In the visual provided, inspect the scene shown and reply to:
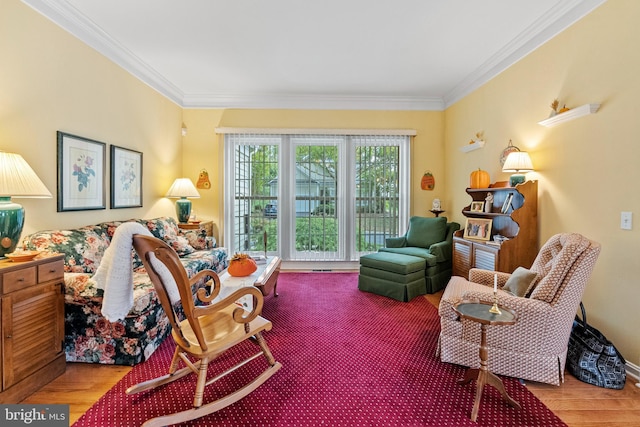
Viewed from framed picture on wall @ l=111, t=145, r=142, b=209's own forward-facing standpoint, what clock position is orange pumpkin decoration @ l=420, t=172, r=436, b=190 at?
The orange pumpkin decoration is roughly at 11 o'clock from the framed picture on wall.

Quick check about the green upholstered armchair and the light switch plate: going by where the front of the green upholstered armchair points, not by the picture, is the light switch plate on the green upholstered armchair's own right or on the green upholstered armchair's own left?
on the green upholstered armchair's own left

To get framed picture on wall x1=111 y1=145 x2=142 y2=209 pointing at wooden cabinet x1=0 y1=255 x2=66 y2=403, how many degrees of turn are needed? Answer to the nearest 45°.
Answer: approximately 45° to its right

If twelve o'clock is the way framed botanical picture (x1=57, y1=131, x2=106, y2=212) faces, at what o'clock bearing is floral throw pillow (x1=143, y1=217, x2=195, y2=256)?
The floral throw pillow is roughly at 10 o'clock from the framed botanical picture.

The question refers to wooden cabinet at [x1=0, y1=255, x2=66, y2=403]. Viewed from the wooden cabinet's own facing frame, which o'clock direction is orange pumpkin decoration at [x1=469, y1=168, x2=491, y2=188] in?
The orange pumpkin decoration is roughly at 11 o'clock from the wooden cabinet.

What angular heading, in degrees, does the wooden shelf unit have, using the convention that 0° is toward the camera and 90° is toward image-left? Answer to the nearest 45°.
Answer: approximately 45°

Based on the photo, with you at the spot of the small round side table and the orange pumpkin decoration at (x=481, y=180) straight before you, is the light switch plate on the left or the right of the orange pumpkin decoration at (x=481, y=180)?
right

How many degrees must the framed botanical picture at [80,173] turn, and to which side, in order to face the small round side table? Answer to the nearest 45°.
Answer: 0° — it already faces it

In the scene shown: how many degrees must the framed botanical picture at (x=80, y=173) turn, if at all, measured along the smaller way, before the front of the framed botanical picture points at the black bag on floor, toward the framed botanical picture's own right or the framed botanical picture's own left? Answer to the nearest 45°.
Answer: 0° — it already faces it
